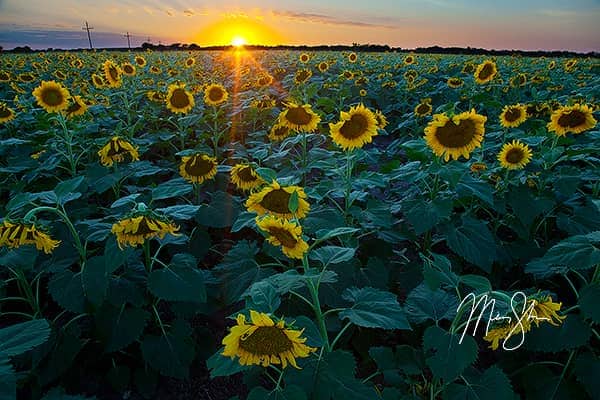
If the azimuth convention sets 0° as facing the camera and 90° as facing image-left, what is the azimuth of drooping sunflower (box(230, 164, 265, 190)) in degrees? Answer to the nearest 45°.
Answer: approximately 0°

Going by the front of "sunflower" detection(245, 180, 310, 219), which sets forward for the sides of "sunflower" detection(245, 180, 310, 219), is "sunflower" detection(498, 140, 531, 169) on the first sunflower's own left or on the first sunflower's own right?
on the first sunflower's own left

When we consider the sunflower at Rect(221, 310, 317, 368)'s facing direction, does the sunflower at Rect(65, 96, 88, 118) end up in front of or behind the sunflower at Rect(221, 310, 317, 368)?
behind

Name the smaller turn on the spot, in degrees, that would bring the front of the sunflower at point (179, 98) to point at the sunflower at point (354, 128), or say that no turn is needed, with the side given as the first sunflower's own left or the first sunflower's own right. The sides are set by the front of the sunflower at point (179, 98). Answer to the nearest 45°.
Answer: approximately 45° to the first sunflower's own left

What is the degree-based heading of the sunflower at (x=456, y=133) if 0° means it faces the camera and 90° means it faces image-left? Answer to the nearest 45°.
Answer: approximately 0°

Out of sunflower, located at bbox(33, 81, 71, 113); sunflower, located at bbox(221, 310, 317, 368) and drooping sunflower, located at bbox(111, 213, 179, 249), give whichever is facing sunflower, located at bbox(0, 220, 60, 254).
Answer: sunflower, located at bbox(33, 81, 71, 113)

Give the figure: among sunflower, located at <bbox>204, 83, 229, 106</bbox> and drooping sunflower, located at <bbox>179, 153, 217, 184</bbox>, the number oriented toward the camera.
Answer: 2

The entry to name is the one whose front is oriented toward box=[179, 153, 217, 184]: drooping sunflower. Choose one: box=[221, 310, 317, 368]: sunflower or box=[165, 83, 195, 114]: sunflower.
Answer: box=[165, 83, 195, 114]: sunflower

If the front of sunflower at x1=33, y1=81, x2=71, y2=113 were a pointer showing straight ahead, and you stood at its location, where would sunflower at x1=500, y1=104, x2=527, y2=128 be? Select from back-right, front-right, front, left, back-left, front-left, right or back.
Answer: front-left

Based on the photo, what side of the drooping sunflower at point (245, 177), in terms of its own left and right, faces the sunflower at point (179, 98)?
back
